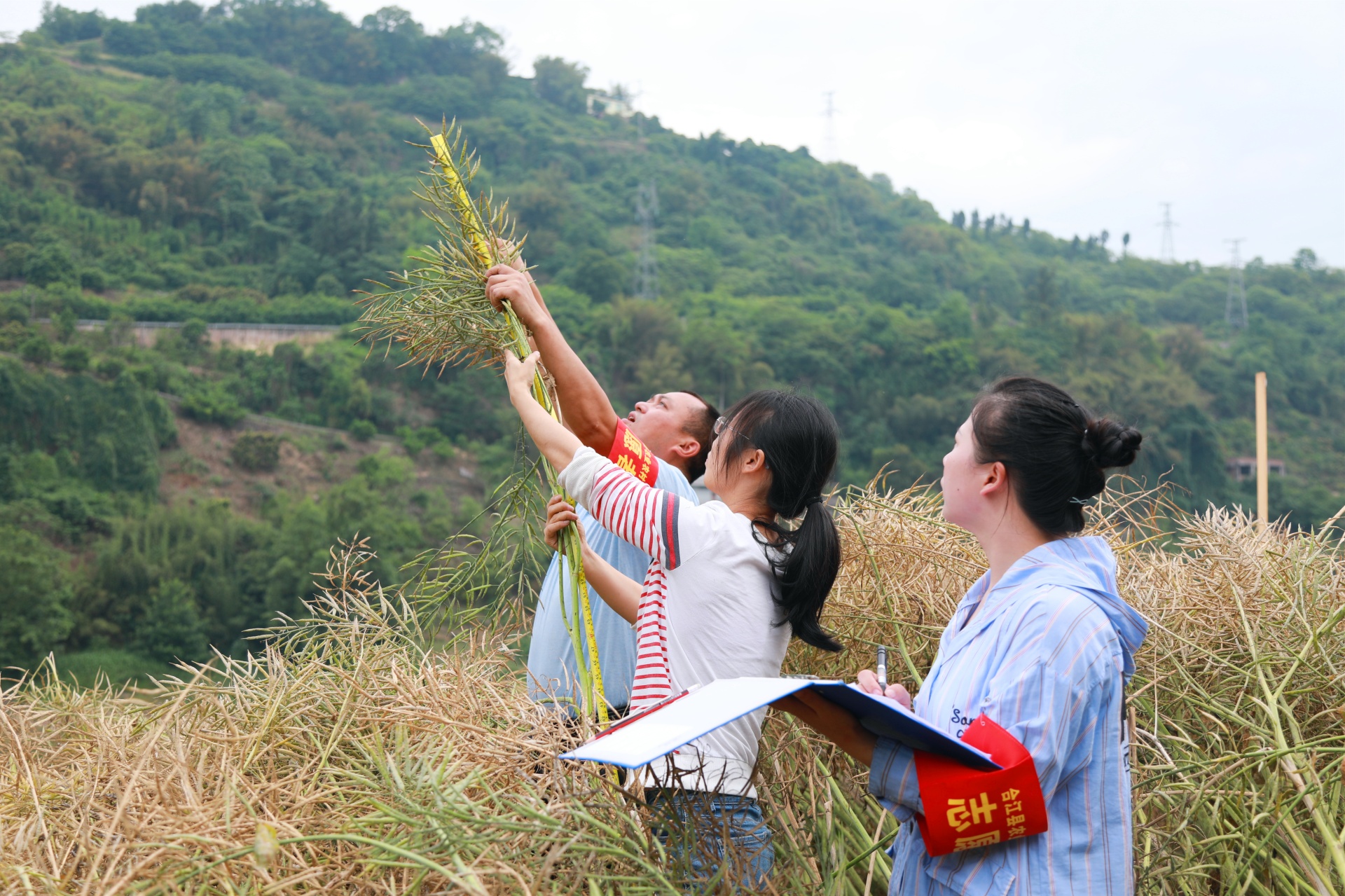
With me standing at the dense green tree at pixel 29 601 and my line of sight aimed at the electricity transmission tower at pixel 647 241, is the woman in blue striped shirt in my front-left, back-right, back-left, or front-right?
back-right

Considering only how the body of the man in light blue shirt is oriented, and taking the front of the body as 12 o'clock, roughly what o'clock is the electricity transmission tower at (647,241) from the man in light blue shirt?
The electricity transmission tower is roughly at 3 o'clock from the man in light blue shirt.

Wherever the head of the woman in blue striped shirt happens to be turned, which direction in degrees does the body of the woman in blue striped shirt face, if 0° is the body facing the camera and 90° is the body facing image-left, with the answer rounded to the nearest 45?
approximately 90°

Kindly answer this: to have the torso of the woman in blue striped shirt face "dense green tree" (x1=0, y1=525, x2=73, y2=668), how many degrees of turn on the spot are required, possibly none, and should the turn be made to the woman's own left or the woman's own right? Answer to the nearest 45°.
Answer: approximately 45° to the woman's own right

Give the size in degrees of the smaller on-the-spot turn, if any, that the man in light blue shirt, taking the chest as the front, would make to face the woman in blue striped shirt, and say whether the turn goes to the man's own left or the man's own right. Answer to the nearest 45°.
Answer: approximately 135° to the man's own left

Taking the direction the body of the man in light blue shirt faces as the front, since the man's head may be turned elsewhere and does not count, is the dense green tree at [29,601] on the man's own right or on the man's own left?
on the man's own right

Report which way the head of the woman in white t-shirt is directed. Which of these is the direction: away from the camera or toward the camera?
away from the camera

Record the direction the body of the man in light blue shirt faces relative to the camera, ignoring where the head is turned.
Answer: to the viewer's left
